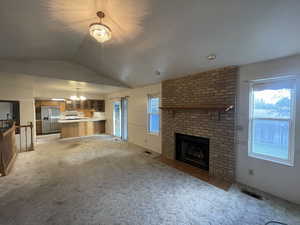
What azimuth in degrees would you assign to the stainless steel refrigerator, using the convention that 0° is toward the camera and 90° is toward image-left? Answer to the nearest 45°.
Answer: approximately 0°

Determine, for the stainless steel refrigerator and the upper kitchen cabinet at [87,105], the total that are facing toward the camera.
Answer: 2

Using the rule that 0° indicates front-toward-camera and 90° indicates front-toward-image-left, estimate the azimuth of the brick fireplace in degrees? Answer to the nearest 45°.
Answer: approximately 45°

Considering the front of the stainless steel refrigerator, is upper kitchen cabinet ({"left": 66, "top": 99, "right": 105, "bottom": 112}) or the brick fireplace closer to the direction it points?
the brick fireplace

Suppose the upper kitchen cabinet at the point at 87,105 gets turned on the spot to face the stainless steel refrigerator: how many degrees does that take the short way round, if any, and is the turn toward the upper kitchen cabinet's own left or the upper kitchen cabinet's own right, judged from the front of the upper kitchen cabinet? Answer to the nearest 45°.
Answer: approximately 90° to the upper kitchen cabinet's own right

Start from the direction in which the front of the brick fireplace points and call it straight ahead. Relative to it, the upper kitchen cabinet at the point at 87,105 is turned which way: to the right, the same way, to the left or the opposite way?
to the left

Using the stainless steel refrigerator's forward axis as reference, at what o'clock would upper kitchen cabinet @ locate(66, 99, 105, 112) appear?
The upper kitchen cabinet is roughly at 10 o'clock from the stainless steel refrigerator.

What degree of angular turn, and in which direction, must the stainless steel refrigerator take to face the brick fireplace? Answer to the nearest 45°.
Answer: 0° — it already faces it

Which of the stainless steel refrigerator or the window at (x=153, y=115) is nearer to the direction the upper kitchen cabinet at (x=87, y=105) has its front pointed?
the window

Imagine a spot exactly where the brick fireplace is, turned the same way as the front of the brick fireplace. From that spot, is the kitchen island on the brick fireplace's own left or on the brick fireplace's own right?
on the brick fireplace's own right

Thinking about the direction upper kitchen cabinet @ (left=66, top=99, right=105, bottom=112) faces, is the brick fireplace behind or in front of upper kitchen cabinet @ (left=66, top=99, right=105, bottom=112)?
in front

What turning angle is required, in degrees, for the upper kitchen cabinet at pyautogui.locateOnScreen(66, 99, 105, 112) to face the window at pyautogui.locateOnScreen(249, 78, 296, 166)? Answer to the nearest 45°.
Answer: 0° — it already faces it

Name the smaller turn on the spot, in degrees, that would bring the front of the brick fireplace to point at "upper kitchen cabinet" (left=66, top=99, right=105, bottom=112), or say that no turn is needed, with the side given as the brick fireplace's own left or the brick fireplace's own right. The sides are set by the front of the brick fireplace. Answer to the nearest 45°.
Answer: approximately 90° to the brick fireplace's own right
